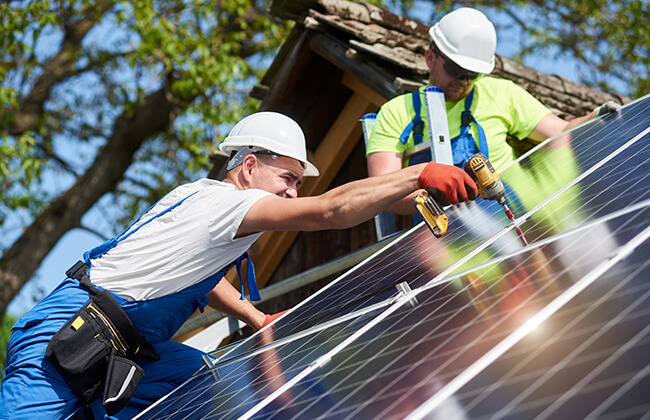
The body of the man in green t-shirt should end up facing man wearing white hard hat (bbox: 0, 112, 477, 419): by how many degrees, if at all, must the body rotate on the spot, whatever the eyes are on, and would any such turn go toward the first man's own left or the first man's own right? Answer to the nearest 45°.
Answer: approximately 45° to the first man's own right

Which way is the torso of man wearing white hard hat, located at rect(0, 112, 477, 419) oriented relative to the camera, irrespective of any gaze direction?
to the viewer's right

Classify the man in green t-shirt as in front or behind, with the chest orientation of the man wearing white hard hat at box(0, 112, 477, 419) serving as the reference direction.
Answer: in front

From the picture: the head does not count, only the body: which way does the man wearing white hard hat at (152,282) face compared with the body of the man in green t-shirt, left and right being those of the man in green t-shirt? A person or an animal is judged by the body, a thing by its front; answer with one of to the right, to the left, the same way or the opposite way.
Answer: to the left

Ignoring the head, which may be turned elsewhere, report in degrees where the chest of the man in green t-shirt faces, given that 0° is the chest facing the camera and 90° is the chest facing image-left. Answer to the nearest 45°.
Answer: approximately 0°

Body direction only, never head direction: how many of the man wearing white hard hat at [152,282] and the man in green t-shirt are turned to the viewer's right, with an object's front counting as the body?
1
